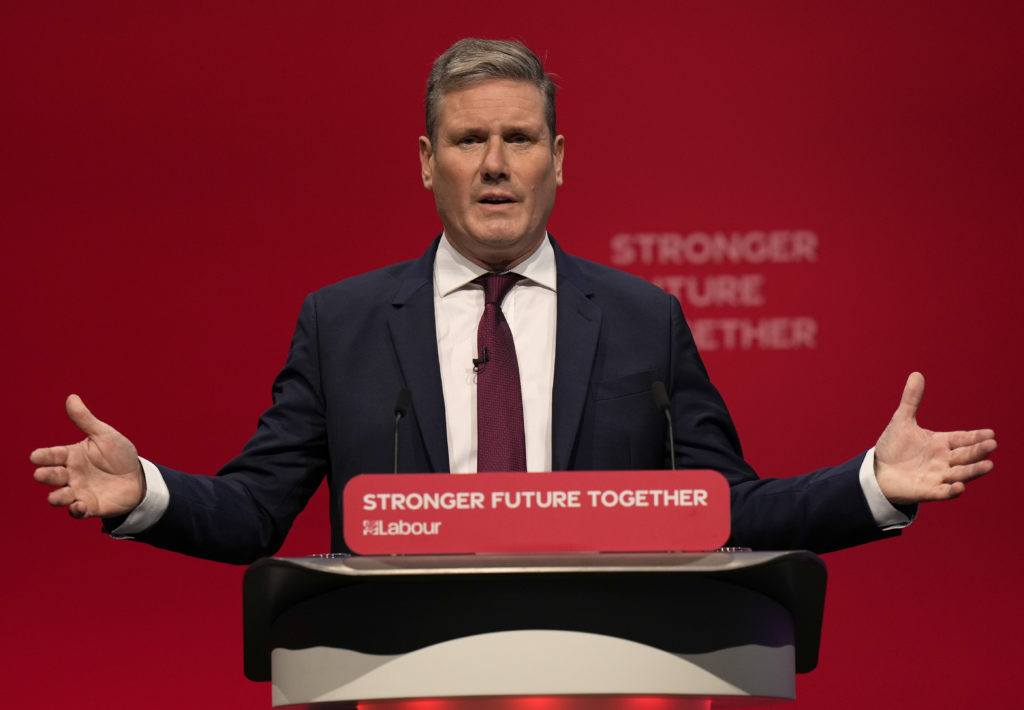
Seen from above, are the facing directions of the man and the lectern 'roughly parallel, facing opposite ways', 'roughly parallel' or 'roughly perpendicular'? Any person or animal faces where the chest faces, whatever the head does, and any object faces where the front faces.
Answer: roughly parallel

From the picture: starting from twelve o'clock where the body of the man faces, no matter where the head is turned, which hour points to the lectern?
The lectern is roughly at 12 o'clock from the man.

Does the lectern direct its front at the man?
no

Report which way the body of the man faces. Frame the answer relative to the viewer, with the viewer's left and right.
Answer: facing the viewer

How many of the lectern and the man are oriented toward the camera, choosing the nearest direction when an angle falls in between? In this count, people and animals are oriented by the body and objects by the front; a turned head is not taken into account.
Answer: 2

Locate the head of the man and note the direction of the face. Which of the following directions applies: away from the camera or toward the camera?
toward the camera
